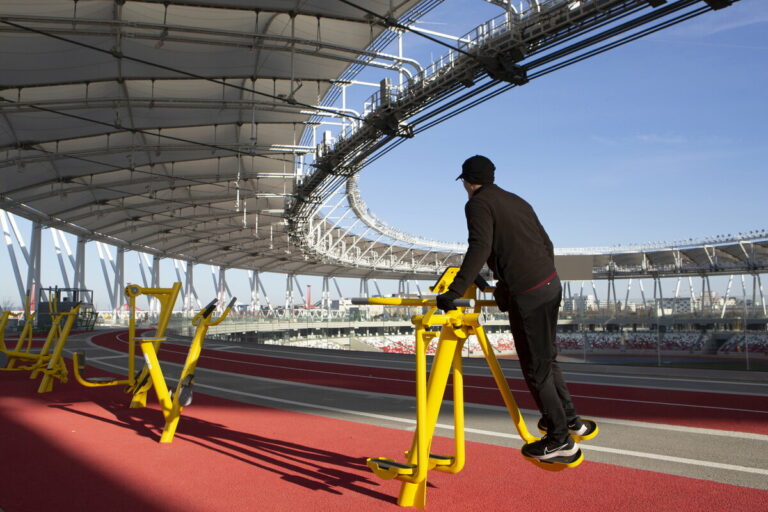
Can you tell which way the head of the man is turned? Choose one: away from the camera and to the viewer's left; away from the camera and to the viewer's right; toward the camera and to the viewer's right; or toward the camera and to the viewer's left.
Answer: away from the camera and to the viewer's left

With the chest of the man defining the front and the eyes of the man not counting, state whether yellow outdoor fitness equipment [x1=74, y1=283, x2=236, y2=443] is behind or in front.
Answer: in front

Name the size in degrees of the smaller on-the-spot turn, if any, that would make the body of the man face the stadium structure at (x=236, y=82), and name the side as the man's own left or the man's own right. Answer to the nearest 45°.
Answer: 0° — they already face it

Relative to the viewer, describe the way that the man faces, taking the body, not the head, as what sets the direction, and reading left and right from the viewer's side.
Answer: facing away from the viewer and to the left of the viewer
